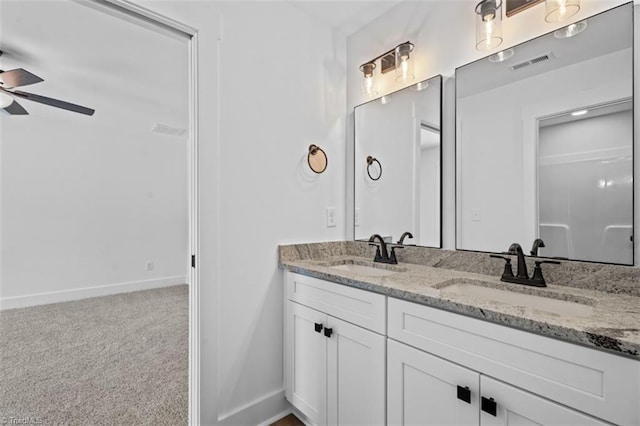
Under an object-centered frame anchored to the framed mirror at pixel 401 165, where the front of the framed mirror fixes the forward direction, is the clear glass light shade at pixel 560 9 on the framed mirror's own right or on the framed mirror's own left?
on the framed mirror's own left

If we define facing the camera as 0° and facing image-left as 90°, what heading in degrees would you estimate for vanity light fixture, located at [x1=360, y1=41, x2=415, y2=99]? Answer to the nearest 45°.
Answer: approximately 45°

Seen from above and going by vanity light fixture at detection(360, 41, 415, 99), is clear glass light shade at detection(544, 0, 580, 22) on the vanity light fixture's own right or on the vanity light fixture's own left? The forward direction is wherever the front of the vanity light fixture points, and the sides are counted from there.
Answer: on the vanity light fixture's own left

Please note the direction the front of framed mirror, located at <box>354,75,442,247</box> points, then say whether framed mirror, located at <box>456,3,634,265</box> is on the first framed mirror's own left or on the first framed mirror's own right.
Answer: on the first framed mirror's own left

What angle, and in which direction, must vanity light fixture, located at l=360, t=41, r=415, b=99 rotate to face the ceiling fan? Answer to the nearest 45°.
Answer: approximately 45° to its right

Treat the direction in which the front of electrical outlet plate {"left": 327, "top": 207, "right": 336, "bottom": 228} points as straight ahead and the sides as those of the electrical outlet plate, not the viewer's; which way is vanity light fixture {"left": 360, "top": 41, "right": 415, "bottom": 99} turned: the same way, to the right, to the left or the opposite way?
to the right

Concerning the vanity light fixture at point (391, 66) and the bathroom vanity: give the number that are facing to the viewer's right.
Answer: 0

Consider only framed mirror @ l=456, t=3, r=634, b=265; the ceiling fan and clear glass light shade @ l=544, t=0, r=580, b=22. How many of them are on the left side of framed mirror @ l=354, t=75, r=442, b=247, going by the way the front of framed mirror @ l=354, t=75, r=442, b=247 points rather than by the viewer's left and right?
2

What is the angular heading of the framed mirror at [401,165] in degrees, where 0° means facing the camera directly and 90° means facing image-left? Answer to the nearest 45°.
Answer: approximately 45°
